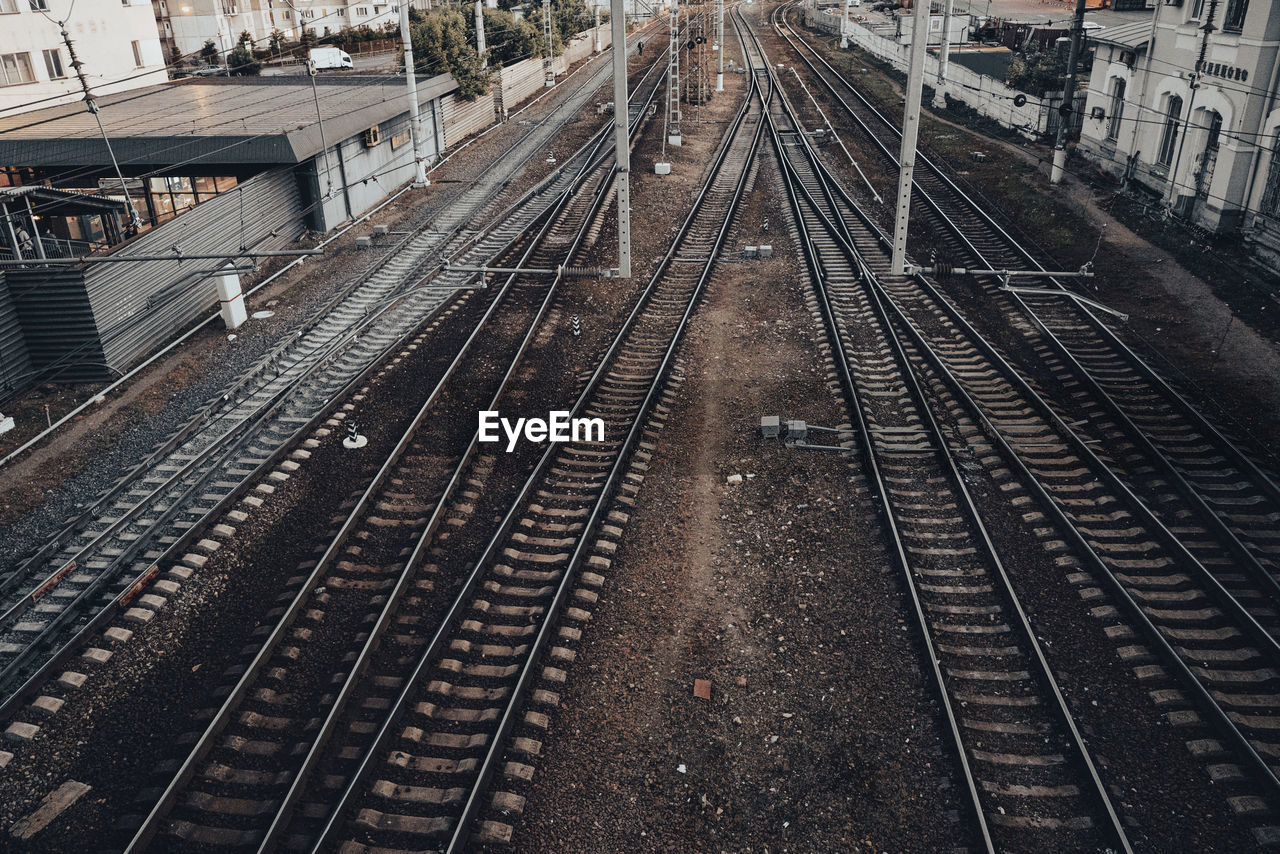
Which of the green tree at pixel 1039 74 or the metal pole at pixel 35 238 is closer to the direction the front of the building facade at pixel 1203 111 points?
the metal pole

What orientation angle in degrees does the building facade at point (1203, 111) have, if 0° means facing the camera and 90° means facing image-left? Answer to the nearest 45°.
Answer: approximately 45°

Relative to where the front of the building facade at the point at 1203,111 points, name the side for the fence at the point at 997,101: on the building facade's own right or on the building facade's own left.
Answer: on the building facade's own right

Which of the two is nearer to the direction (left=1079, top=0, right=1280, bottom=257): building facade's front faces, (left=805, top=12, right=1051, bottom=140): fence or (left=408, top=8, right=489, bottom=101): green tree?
the green tree

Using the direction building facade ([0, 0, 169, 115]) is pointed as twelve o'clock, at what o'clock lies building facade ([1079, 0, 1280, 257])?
building facade ([1079, 0, 1280, 257]) is roughly at 12 o'clock from building facade ([0, 0, 169, 115]).

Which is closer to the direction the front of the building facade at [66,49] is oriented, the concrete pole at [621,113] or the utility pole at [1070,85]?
the utility pole

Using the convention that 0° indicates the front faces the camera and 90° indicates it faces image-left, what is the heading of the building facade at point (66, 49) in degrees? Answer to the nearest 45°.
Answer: approximately 315°
